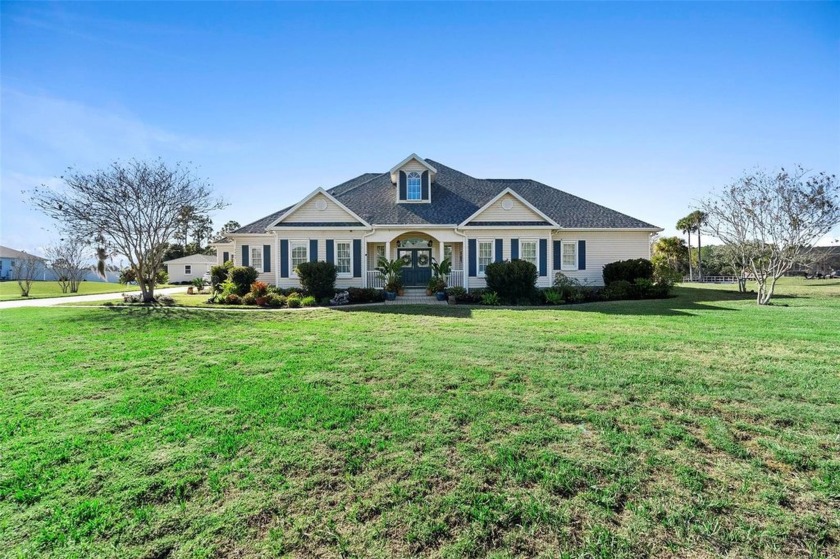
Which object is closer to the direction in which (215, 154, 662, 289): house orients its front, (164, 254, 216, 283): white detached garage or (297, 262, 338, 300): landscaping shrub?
the landscaping shrub

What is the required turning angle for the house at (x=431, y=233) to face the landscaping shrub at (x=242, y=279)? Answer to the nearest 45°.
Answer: approximately 90° to its right

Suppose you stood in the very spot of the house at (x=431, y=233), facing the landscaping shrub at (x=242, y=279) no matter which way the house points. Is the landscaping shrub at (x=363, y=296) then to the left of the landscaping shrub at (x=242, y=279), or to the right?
left

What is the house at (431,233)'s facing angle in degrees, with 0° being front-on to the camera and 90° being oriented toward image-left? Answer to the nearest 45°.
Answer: approximately 0°

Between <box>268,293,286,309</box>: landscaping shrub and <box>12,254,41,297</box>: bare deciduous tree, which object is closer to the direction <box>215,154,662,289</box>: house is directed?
the landscaping shrub

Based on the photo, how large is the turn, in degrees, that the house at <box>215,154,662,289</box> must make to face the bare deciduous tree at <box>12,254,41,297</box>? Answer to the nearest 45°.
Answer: approximately 90° to its right

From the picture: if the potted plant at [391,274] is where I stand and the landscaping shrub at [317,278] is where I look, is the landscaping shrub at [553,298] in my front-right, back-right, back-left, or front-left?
back-left

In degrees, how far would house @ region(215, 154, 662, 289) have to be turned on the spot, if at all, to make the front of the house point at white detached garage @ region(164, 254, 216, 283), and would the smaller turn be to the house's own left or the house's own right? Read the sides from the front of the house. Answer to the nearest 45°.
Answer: approximately 135° to the house's own right
